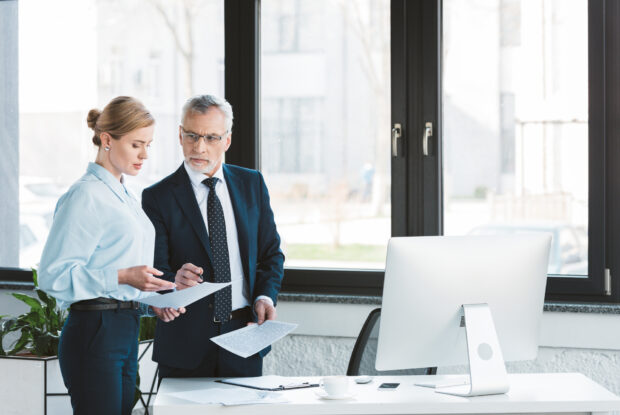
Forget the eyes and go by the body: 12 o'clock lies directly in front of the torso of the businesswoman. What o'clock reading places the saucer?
The saucer is roughly at 1 o'clock from the businesswoman.

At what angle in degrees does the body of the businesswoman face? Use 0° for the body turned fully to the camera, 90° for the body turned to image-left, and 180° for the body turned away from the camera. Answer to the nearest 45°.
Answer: approximately 270°

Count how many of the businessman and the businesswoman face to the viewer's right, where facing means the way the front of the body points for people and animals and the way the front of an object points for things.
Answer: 1

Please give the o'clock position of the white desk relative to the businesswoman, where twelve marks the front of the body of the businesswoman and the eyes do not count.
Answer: The white desk is roughly at 1 o'clock from the businesswoman.

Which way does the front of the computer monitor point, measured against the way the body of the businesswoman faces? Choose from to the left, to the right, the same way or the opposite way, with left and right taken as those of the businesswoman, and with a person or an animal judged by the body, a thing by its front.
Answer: to the left

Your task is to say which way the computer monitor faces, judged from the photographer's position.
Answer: facing away from the viewer and to the left of the viewer

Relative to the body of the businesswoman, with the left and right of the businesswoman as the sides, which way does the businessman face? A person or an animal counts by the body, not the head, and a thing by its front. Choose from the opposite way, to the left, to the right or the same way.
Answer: to the right
